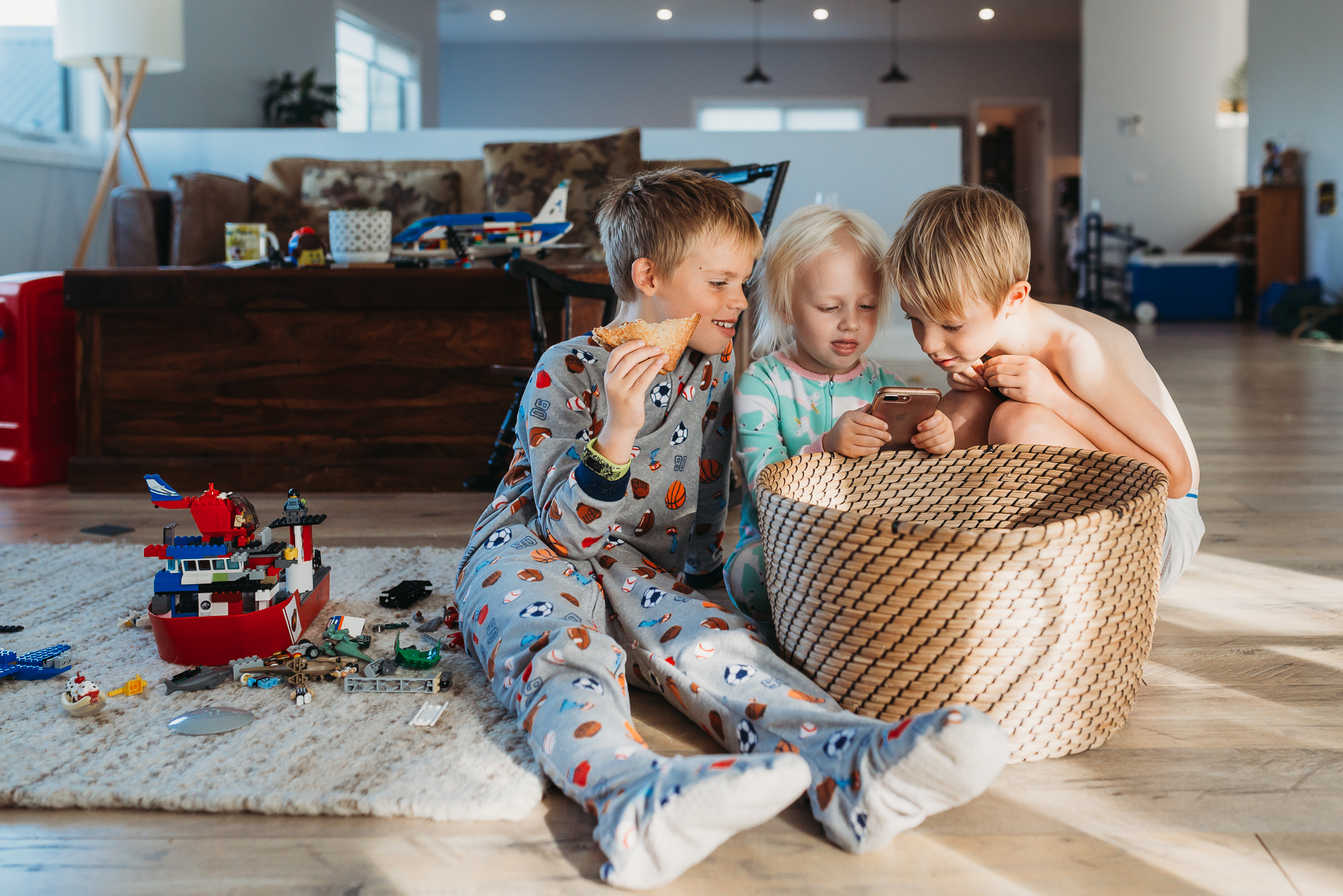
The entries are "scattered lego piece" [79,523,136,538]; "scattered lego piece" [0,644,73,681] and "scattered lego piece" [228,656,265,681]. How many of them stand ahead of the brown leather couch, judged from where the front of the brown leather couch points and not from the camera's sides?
3

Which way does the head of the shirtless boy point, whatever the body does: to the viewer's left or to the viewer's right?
to the viewer's left

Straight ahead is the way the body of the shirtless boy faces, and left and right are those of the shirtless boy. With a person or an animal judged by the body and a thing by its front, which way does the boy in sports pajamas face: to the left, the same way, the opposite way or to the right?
to the left

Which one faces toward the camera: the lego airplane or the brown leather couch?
the brown leather couch

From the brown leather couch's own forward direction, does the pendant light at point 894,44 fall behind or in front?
behind

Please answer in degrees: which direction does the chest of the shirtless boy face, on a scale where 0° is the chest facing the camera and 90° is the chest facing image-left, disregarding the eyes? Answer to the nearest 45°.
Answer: approximately 45°

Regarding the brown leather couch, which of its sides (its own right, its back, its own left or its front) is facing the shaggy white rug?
front

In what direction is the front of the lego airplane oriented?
to the viewer's left

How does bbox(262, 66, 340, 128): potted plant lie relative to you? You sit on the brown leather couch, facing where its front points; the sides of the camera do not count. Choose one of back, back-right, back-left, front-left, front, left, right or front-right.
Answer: back

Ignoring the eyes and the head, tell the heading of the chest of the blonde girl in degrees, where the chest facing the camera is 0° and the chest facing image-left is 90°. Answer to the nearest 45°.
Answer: approximately 315°

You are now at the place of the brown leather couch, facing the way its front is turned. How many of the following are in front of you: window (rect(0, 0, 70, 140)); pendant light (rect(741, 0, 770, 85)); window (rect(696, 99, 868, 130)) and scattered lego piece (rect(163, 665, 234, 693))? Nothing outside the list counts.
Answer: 1

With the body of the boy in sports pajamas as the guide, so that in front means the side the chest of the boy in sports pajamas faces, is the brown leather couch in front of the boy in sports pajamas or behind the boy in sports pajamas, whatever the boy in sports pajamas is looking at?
behind

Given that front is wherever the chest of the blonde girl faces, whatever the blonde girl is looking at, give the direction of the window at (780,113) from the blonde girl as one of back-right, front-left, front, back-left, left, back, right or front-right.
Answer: back-left

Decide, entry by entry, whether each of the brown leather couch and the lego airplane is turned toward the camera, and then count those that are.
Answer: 1
